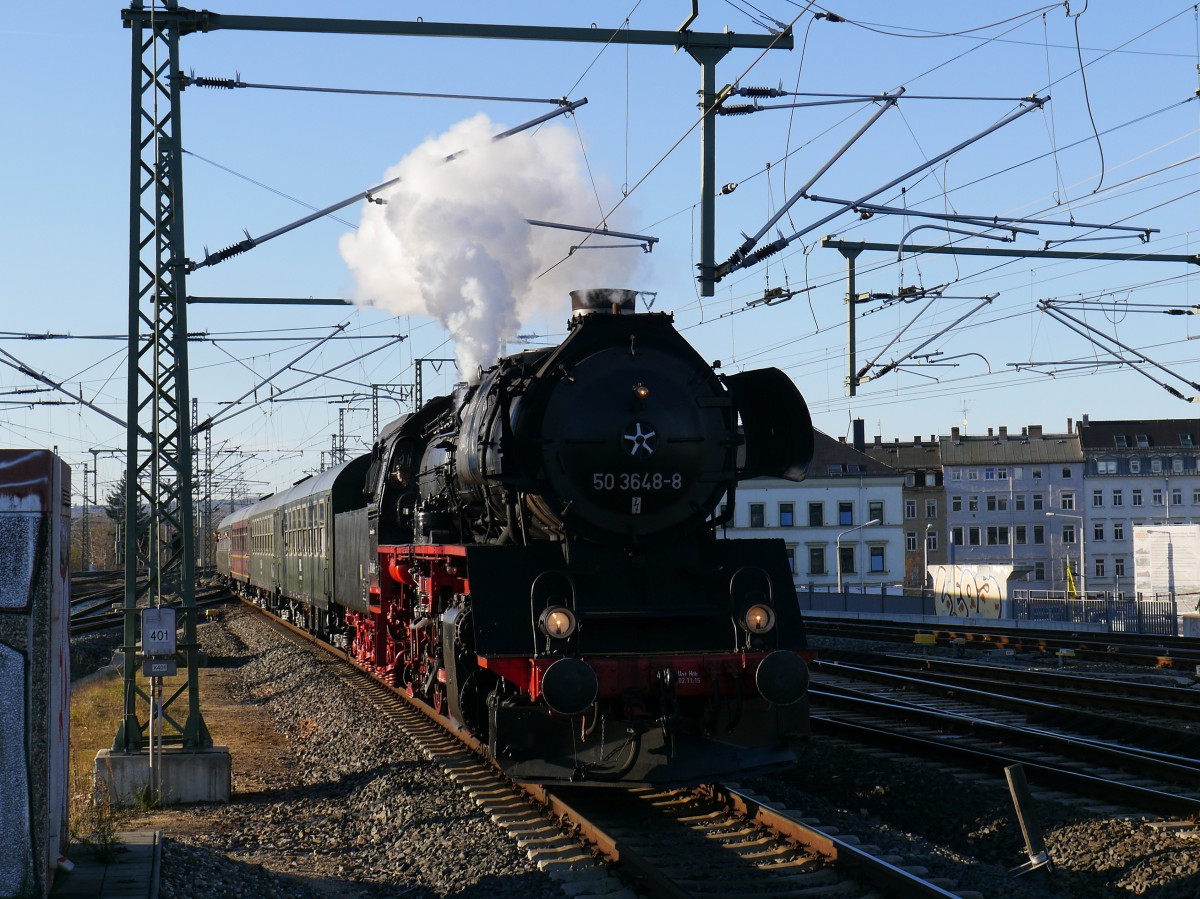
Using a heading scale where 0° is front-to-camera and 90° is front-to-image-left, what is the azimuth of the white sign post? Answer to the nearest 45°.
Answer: approximately 0°

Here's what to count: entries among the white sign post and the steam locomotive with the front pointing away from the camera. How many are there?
0

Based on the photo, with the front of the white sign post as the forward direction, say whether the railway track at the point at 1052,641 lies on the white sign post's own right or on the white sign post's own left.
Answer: on the white sign post's own left

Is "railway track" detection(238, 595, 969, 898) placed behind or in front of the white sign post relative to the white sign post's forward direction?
in front

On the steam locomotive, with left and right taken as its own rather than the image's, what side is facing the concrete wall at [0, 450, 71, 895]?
front

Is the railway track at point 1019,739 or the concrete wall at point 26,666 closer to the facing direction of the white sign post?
the concrete wall

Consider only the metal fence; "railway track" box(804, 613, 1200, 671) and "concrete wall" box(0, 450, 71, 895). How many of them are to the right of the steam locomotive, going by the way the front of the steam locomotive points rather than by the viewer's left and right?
1

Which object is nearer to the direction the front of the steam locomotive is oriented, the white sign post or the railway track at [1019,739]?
the railway track
